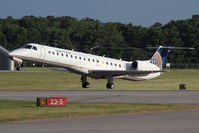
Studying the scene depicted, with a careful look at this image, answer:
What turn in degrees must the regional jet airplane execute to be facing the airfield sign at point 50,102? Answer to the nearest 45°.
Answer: approximately 45° to its left

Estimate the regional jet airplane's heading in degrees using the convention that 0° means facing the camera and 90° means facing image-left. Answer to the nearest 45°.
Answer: approximately 45°

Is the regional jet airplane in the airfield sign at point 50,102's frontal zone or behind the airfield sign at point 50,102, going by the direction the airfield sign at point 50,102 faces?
behind

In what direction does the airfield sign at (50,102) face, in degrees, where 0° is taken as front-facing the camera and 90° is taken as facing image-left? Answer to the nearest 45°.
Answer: approximately 0°
